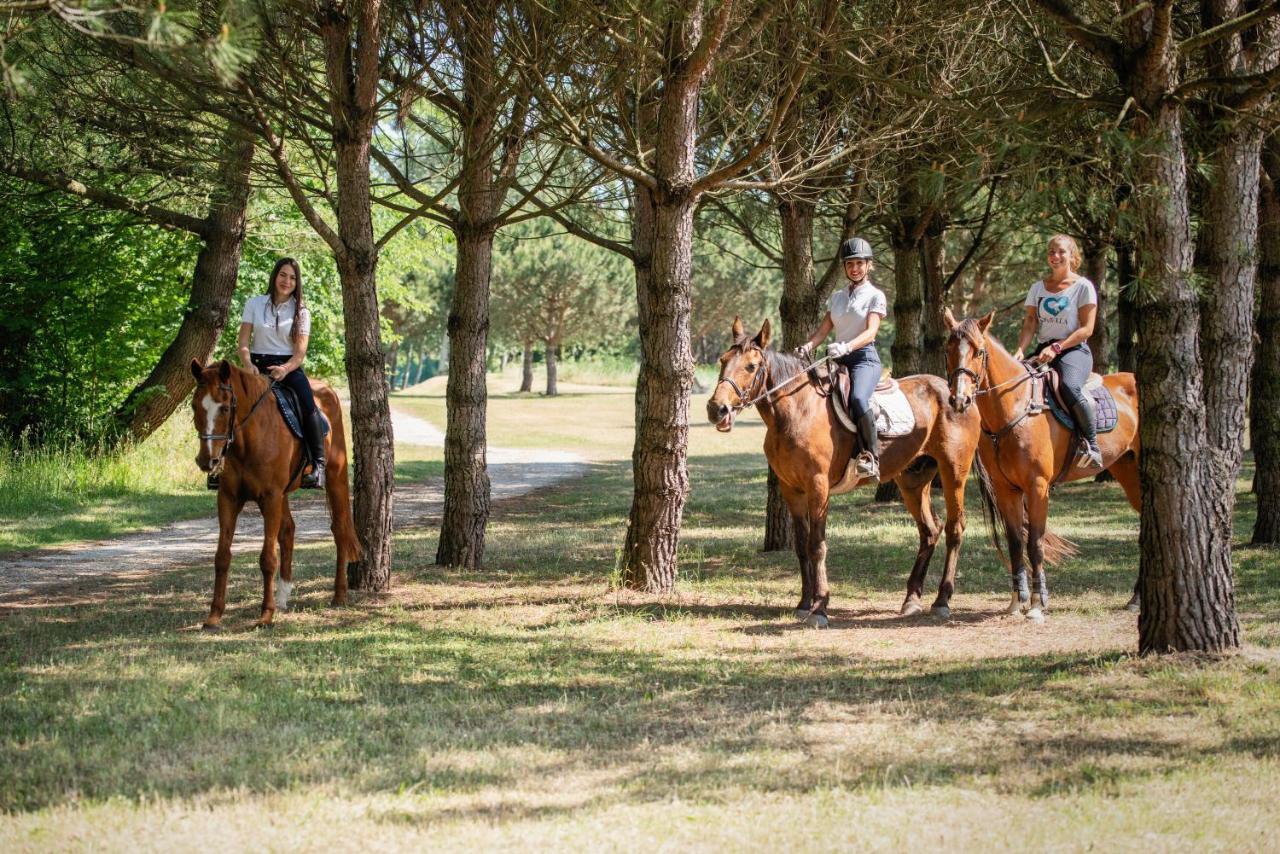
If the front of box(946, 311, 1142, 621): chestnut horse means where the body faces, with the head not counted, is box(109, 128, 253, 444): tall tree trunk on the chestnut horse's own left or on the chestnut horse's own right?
on the chestnut horse's own right

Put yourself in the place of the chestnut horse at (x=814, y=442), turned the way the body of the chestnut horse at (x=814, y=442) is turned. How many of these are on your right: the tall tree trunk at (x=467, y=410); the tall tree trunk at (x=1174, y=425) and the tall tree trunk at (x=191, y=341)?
2

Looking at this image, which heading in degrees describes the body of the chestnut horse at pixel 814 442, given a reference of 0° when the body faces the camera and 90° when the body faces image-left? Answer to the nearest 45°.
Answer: approximately 45°

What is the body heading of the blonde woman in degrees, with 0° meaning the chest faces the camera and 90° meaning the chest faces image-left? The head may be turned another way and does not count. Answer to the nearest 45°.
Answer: approximately 45°

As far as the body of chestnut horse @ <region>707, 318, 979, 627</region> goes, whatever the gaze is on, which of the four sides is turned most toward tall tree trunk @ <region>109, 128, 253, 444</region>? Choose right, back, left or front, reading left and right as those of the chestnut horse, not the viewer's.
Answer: right

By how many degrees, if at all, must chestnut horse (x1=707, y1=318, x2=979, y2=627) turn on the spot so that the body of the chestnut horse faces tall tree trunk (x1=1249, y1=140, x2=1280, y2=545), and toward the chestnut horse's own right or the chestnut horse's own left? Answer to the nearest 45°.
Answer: approximately 180°

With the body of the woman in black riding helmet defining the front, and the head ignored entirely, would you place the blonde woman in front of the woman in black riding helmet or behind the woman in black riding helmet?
behind

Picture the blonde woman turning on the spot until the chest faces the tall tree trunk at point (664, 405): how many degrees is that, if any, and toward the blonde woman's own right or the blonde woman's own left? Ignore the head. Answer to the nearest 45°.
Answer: approximately 45° to the blonde woman's own right

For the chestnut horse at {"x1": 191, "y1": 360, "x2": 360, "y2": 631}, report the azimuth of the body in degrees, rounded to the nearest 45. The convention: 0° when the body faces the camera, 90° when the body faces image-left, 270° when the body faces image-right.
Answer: approximately 45°
